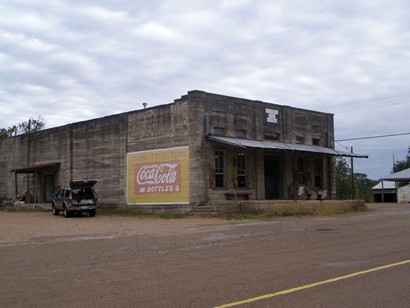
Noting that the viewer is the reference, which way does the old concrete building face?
facing the viewer and to the right of the viewer
